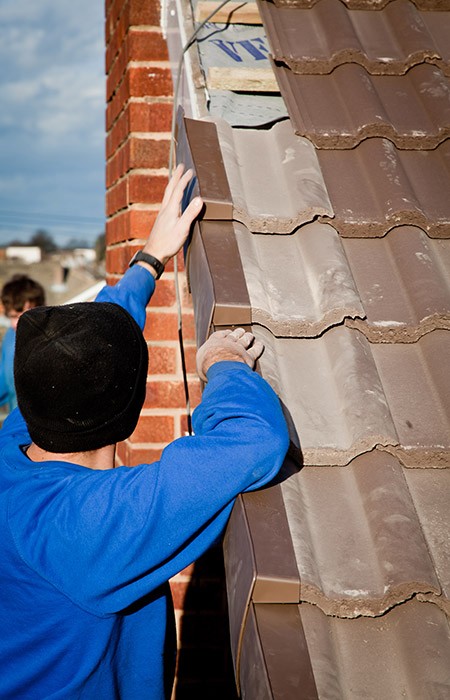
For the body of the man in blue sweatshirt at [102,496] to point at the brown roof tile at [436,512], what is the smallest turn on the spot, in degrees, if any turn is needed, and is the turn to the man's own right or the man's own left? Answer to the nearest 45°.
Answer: approximately 45° to the man's own right

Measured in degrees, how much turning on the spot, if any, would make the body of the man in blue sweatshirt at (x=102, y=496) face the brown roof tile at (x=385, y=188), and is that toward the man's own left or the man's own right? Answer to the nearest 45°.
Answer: approximately 45° to the man's own right

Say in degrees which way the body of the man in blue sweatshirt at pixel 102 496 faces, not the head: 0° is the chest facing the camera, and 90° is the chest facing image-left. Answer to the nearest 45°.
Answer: approximately 225°

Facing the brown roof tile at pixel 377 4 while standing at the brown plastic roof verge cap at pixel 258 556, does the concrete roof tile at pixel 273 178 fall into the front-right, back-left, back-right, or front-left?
front-left
